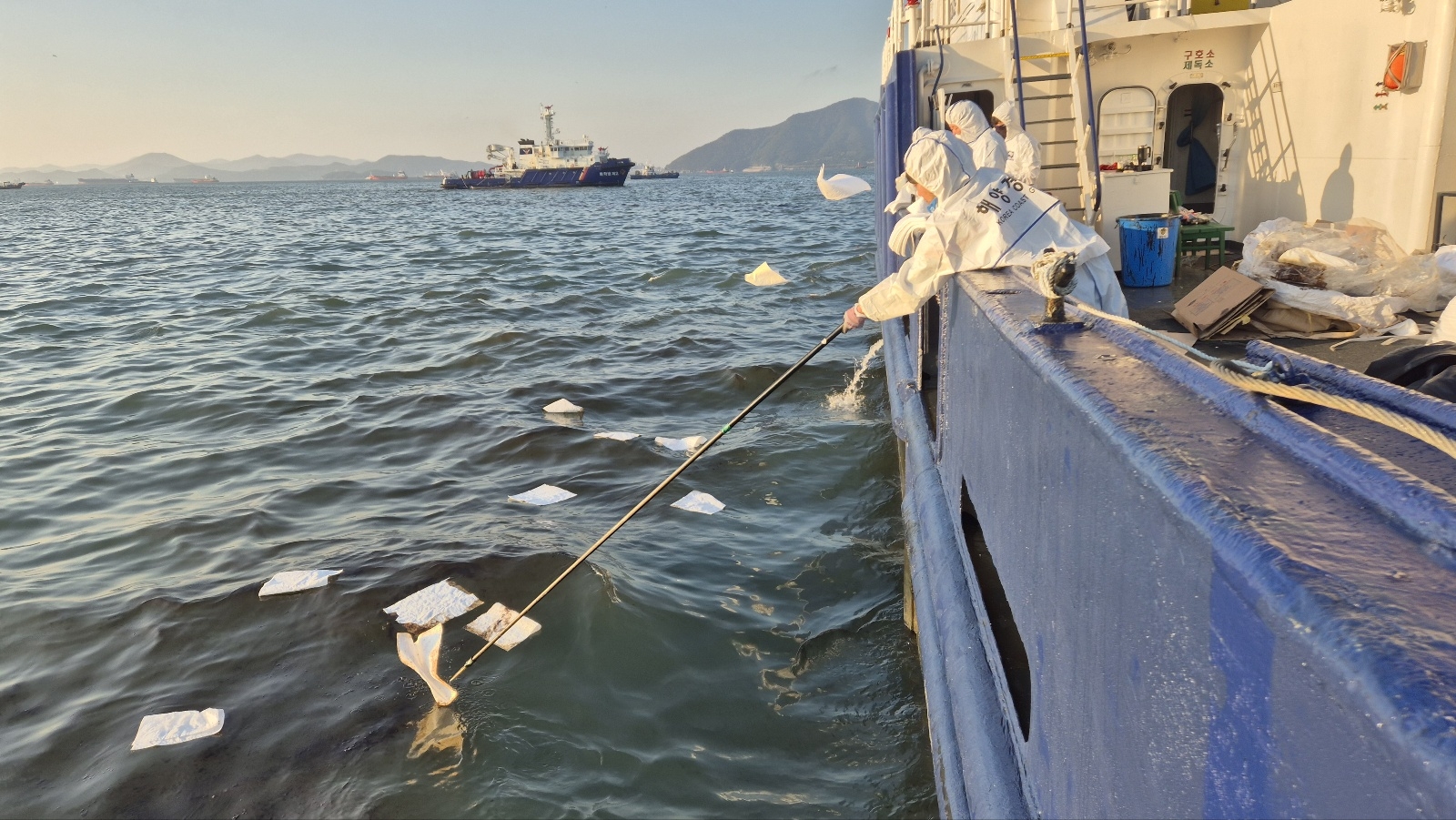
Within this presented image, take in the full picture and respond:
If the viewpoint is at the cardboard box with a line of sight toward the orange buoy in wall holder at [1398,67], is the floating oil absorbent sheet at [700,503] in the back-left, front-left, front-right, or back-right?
back-left

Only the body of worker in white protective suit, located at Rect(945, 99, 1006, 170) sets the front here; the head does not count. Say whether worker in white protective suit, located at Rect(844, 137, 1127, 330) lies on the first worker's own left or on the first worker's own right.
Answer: on the first worker's own left

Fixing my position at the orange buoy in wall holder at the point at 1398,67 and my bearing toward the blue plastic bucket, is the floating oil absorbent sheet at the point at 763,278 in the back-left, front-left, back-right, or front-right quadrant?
front-right

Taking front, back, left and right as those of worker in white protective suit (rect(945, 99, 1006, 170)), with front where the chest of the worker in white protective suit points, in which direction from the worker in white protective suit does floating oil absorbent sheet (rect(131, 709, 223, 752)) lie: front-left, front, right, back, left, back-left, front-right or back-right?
front-left

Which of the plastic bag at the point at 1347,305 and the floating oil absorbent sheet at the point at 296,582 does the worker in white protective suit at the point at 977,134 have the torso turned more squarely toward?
the floating oil absorbent sheet

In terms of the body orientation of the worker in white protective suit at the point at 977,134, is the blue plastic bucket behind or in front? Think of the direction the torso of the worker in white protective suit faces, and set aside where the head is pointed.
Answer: behind

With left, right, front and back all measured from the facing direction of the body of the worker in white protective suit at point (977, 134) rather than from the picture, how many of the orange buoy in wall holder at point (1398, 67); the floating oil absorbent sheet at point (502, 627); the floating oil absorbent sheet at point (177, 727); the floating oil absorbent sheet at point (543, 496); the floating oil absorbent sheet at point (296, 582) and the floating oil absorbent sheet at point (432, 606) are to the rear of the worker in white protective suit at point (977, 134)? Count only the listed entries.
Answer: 1

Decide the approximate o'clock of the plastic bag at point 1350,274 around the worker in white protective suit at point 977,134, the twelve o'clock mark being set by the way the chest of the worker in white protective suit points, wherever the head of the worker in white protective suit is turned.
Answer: The plastic bag is roughly at 7 o'clock from the worker in white protective suit.

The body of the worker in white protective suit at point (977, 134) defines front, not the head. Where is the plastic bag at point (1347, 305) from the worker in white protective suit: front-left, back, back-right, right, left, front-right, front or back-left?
back-left

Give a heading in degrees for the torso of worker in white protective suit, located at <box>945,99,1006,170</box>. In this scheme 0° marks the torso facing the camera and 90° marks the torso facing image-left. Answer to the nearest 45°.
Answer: approximately 90°

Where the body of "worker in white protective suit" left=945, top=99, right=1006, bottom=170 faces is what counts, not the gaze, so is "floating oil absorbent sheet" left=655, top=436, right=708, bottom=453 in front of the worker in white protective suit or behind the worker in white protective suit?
in front

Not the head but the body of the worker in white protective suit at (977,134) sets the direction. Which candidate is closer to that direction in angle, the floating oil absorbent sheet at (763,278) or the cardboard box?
the floating oil absorbent sheet

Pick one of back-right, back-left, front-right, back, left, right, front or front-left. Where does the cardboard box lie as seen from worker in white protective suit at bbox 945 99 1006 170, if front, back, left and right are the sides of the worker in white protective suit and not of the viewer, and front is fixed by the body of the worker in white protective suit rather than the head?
back-left
